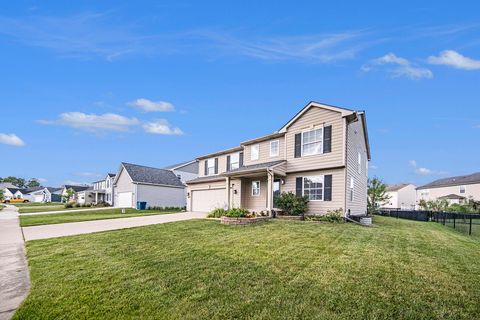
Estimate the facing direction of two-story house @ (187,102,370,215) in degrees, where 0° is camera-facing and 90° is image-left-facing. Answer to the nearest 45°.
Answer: approximately 45°

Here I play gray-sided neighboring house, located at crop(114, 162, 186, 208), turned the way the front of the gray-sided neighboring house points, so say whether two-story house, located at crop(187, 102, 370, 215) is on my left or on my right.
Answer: on my left

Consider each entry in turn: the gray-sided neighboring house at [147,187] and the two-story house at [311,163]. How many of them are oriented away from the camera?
0

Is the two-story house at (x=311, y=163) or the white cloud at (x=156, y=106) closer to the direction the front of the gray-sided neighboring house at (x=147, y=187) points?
the two-story house

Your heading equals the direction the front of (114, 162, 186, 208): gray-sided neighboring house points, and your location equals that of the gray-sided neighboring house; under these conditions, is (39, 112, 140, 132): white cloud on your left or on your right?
on your right
